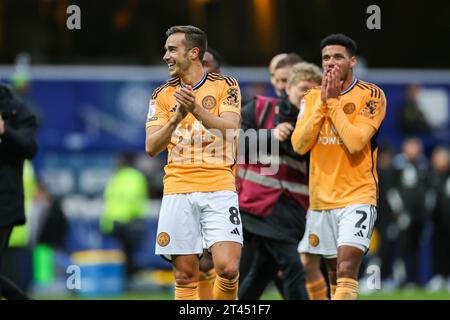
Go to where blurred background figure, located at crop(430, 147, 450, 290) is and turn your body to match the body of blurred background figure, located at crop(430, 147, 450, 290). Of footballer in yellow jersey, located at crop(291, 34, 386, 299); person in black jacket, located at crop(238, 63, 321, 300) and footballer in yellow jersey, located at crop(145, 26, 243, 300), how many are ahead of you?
3

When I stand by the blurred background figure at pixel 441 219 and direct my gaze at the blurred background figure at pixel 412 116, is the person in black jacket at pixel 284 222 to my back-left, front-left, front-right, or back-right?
back-left

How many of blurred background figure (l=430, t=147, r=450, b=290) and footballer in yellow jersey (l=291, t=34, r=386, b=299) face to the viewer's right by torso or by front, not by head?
0

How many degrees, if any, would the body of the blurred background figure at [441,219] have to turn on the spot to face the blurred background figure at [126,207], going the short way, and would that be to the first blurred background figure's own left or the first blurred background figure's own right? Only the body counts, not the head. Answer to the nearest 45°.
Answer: approximately 90° to the first blurred background figure's own right

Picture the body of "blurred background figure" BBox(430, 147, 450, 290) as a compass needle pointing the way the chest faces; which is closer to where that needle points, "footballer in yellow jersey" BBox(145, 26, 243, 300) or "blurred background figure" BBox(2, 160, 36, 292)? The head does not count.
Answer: the footballer in yellow jersey

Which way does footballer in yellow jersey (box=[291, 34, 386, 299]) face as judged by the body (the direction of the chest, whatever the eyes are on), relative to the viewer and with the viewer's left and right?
facing the viewer and to the left of the viewer

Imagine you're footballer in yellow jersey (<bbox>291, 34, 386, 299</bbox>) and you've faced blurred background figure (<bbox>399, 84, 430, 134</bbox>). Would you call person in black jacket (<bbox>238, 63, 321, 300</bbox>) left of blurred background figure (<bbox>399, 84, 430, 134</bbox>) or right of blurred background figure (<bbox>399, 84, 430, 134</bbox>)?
left

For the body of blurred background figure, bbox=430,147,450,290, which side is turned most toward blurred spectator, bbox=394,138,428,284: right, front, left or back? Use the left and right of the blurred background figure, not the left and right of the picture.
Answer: right

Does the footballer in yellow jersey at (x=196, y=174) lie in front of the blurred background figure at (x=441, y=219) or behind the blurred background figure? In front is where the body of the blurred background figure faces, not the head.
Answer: in front

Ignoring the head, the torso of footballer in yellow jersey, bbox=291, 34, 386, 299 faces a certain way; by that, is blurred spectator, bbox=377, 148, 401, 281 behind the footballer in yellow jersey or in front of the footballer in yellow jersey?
behind

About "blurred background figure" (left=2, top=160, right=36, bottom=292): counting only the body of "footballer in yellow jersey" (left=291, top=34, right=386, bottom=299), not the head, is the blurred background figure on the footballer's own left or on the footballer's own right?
on the footballer's own right

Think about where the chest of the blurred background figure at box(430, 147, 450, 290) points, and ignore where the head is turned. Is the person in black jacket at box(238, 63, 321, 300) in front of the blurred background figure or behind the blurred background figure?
in front

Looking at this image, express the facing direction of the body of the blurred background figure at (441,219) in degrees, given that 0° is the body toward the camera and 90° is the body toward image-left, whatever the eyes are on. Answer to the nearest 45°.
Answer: approximately 0°
